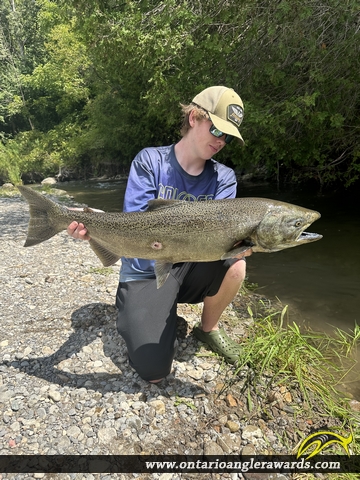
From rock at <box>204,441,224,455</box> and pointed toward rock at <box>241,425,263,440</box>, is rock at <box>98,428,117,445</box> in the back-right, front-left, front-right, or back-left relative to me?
back-left

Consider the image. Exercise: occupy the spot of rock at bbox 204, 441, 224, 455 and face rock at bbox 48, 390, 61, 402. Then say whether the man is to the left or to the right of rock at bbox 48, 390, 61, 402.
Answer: right

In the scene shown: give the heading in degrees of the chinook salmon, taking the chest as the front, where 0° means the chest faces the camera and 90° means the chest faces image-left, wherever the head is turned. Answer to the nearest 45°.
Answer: approximately 270°

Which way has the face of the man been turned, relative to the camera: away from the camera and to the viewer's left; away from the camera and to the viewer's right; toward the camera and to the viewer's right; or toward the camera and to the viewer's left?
toward the camera and to the viewer's right
